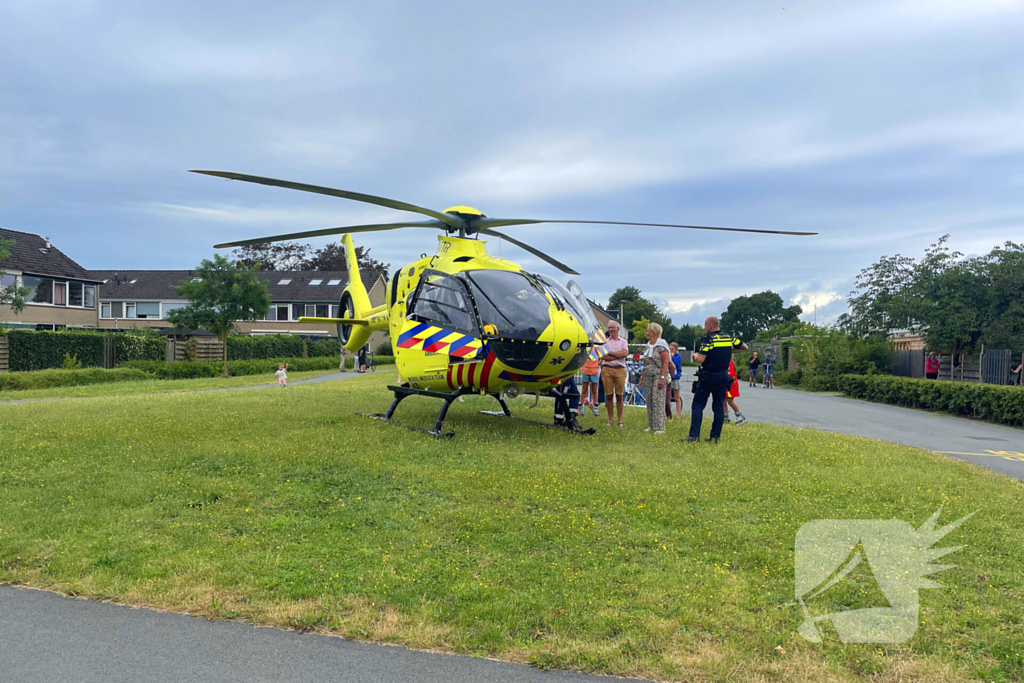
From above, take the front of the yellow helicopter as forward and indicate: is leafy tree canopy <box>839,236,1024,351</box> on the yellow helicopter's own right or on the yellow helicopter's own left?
on the yellow helicopter's own left

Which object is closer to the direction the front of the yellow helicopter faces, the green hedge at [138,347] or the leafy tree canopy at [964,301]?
the leafy tree canopy

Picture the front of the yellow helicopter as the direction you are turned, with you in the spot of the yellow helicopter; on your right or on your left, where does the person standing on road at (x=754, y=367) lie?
on your left

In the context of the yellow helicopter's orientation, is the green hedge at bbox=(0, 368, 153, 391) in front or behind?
behind

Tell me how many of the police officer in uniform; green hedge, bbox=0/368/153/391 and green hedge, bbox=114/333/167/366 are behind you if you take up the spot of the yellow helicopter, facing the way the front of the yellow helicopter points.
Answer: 2

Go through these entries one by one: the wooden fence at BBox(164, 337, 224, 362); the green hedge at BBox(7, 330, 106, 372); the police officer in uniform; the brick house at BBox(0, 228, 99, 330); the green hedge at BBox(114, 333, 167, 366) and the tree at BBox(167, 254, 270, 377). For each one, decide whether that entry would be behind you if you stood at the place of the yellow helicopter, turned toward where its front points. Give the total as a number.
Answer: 5

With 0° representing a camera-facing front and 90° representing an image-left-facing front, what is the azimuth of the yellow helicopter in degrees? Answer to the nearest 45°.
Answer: approximately 315°

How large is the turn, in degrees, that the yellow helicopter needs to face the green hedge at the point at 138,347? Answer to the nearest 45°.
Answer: approximately 180°

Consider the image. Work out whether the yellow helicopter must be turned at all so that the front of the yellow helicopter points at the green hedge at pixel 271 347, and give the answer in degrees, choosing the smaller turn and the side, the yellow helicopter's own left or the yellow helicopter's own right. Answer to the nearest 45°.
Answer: approximately 180°

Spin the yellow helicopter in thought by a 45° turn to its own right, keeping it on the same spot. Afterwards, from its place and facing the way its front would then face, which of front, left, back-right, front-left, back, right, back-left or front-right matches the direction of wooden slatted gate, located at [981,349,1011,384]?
back-left

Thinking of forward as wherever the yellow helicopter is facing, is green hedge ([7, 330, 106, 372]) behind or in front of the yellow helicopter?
behind

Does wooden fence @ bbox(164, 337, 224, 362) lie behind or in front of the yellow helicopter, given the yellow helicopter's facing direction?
behind
